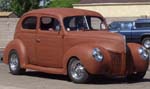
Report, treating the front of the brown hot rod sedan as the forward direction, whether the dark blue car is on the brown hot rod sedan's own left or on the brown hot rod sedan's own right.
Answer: on the brown hot rod sedan's own left

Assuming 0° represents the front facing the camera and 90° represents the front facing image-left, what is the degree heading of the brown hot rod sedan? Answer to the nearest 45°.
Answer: approximately 315°
